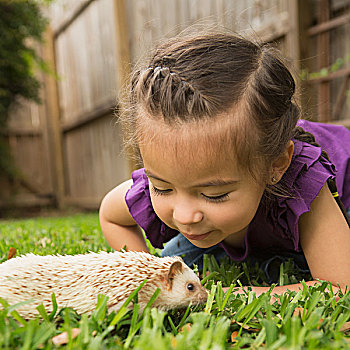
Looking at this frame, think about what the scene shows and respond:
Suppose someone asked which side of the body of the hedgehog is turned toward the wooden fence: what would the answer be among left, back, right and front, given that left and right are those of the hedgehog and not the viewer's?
left

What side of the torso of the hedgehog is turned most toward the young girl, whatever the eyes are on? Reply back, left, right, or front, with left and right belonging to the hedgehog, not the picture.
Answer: left

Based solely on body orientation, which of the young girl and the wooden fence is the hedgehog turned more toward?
the young girl

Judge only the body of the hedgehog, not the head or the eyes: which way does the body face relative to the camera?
to the viewer's right
